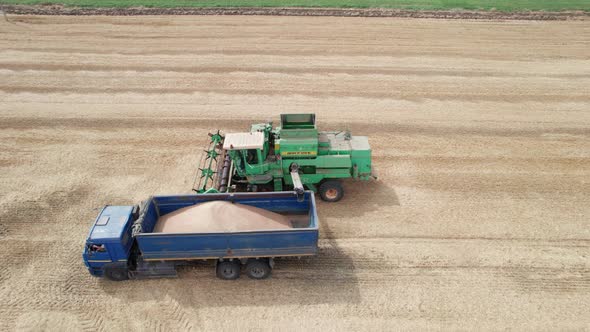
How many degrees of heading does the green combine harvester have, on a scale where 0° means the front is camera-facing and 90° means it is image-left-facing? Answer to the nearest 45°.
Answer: approximately 90°

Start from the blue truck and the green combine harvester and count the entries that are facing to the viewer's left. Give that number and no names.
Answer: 2

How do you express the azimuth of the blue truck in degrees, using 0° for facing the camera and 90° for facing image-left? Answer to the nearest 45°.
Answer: approximately 90°

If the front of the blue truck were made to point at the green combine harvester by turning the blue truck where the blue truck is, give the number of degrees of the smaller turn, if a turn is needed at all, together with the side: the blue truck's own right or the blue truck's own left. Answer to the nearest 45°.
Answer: approximately 135° to the blue truck's own right
